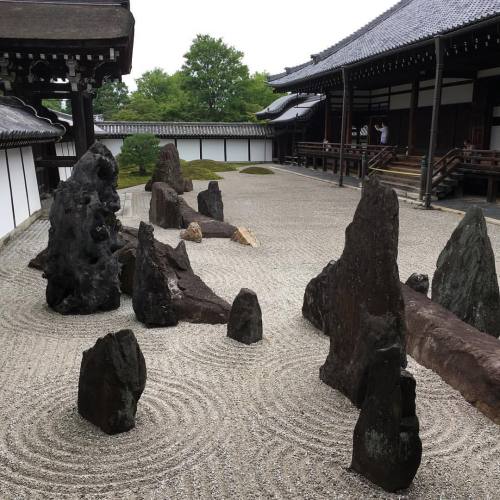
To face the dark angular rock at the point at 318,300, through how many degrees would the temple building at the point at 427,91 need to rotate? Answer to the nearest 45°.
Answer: approximately 45° to its left

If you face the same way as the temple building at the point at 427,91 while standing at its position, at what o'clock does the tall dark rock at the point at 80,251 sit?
The tall dark rock is roughly at 11 o'clock from the temple building.

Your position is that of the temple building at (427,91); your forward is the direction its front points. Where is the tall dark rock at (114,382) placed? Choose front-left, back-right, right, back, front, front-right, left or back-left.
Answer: front-left

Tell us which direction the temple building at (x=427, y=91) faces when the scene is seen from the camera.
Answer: facing the viewer and to the left of the viewer

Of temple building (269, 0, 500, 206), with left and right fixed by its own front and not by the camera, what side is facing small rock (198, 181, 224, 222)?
front

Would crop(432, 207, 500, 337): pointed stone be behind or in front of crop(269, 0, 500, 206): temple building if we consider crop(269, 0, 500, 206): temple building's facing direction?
in front

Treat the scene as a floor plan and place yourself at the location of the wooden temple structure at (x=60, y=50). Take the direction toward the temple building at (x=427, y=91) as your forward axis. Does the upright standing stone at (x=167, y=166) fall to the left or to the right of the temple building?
left

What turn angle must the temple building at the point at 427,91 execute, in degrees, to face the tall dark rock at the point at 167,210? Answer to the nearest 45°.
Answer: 0° — it already faces it

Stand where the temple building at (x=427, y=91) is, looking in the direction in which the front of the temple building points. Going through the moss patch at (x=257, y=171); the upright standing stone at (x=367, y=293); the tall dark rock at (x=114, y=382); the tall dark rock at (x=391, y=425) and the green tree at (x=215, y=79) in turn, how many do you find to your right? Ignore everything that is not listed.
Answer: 2

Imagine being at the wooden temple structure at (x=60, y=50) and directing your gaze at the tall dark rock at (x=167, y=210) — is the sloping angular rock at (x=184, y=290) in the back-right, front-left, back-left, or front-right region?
front-right

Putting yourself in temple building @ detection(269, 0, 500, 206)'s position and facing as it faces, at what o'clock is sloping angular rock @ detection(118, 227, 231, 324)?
The sloping angular rock is roughly at 11 o'clock from the temple building.

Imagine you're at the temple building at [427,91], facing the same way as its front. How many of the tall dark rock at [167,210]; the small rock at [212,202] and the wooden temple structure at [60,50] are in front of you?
3

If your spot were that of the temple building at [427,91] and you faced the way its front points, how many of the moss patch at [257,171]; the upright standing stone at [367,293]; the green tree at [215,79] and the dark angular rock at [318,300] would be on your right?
2

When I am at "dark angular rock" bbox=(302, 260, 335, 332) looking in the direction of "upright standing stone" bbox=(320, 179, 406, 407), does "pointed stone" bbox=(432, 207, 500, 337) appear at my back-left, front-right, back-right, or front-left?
front-left

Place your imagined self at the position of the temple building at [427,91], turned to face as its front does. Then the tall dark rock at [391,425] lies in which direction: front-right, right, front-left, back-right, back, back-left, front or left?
front-left

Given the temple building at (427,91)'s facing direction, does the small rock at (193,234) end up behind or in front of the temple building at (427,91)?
in front

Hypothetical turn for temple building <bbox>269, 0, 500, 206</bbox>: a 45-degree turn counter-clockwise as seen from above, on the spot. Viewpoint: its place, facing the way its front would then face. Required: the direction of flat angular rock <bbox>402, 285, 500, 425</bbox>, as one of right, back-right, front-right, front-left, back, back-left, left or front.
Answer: front

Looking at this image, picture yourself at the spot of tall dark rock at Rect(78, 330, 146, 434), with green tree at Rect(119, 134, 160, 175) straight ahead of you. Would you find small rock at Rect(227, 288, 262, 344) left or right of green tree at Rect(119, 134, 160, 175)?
right

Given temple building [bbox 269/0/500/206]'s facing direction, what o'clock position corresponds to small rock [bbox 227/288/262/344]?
The small rock is roughly at 11 o'clock from the temple building.

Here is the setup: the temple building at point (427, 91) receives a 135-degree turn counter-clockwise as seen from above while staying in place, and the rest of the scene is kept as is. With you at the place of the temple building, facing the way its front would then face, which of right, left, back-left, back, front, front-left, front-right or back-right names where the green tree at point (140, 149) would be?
back
